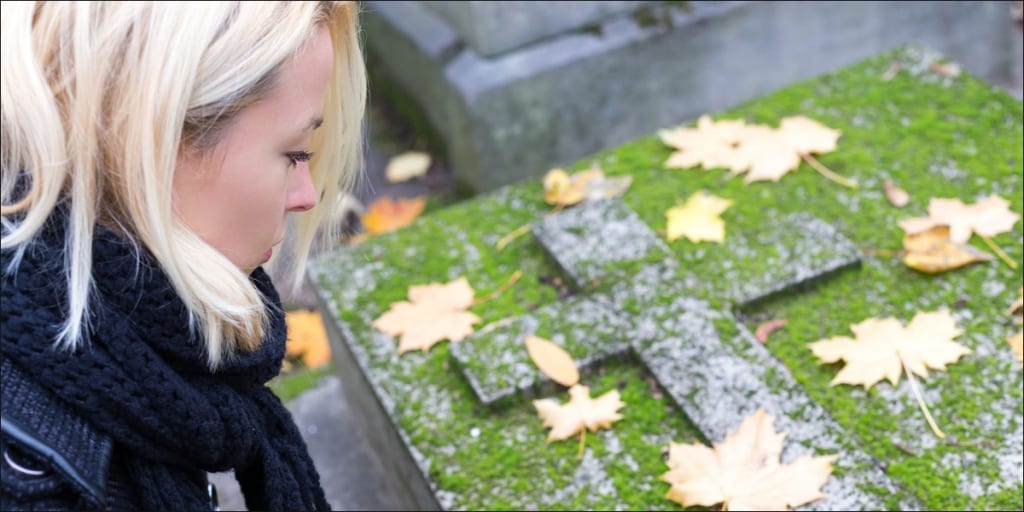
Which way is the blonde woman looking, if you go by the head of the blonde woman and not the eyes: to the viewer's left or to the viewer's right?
to the viewer's right

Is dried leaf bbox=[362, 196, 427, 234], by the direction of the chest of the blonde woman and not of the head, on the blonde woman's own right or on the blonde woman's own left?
on the blonde woman's own left

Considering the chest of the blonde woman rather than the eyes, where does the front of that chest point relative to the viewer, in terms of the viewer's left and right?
facing to the right of the viewer

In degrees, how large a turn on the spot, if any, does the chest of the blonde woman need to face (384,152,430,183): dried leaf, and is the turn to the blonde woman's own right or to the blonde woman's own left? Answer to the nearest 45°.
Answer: approximately 90° to the blonde woman's own left

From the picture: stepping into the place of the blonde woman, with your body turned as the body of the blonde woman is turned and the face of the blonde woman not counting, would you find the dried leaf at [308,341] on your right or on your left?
on your left

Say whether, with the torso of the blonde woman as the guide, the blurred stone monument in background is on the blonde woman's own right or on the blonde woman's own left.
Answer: on the blonde woman's own left
